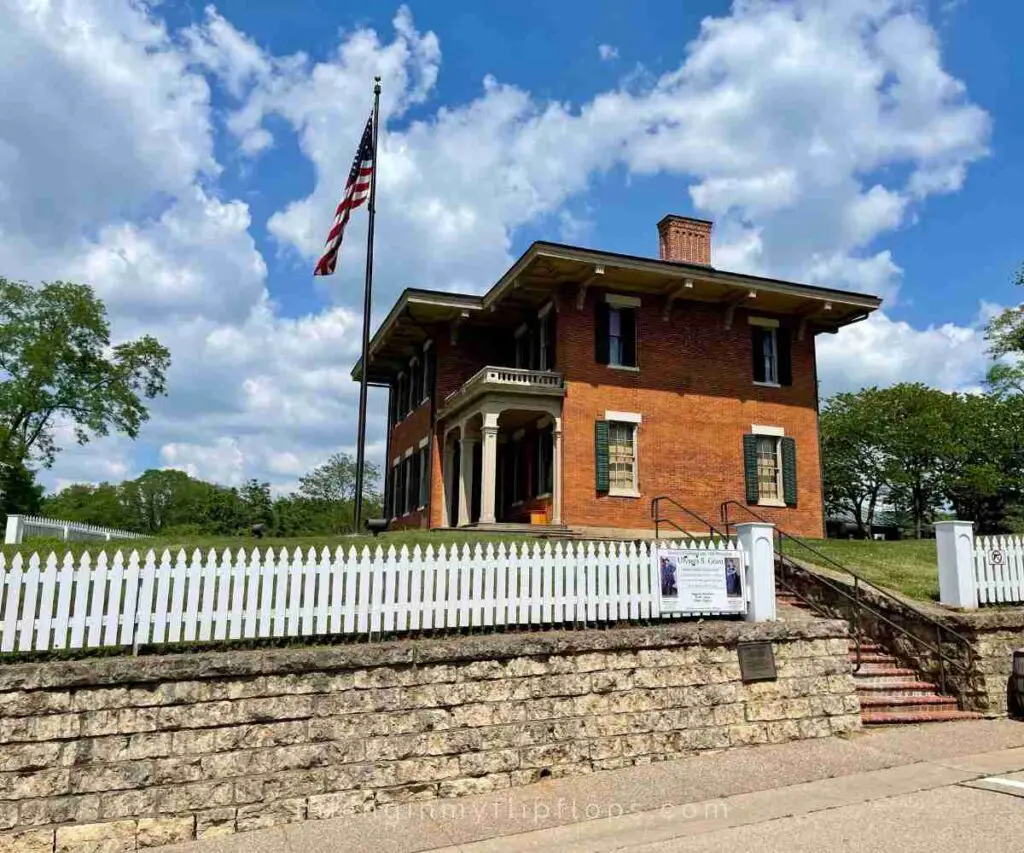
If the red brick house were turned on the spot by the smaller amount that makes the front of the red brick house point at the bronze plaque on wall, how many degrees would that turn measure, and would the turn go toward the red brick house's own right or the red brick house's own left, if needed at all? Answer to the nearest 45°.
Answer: approximately 45° to the red brick house's own left

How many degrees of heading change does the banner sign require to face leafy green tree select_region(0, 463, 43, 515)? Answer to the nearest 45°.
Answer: approximately 135° to its right

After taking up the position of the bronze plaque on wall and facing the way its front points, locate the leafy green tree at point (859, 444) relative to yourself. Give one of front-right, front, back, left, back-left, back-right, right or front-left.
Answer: back

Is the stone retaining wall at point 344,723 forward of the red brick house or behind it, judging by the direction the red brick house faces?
forward

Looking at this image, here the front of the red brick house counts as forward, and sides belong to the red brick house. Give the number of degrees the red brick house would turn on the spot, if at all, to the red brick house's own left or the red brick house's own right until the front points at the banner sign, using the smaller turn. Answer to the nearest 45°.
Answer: approximately 45° to the red brick house's own left

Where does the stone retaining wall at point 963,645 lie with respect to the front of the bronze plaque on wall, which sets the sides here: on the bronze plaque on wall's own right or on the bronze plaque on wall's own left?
on the bronze plaque on wall's own left

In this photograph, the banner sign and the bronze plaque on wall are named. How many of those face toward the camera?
2

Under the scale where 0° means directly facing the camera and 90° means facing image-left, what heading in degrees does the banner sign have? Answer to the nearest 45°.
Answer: approximately 0°
